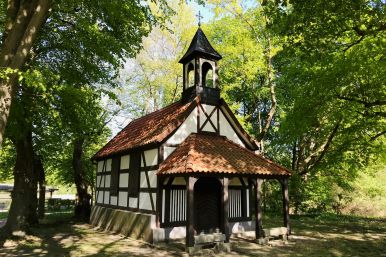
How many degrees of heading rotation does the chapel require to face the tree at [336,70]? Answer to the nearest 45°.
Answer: approximately 45° to its left

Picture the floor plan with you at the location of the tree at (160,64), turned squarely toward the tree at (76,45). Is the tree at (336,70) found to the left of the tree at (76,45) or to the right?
left

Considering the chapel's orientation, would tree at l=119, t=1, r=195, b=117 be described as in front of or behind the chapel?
behind

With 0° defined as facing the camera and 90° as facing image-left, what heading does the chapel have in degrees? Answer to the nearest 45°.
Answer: approximately 315°
